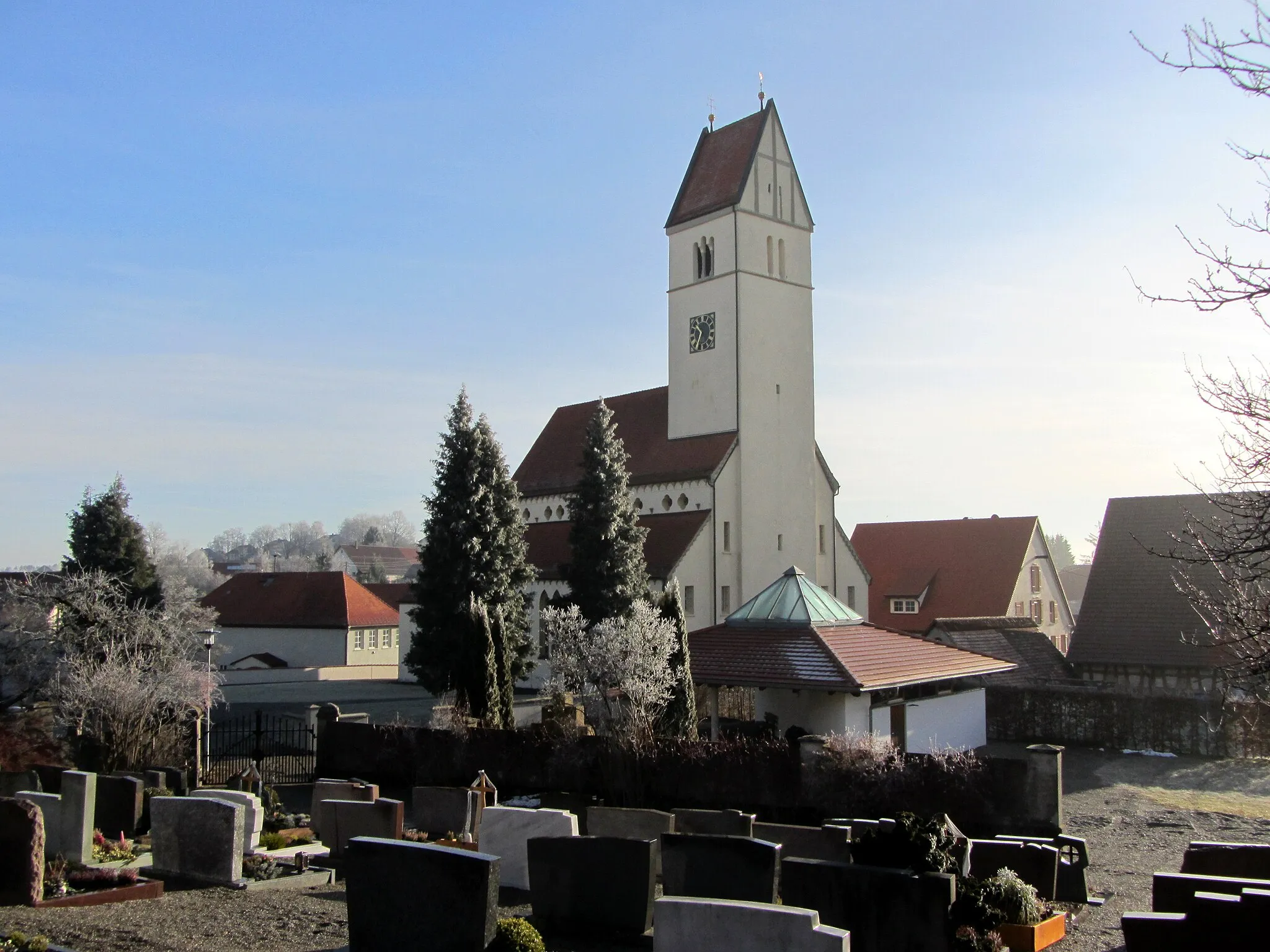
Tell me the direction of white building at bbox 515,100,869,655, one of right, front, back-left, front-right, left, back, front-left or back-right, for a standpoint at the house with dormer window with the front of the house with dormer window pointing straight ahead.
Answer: right

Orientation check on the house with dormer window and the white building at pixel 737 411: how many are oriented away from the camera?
0

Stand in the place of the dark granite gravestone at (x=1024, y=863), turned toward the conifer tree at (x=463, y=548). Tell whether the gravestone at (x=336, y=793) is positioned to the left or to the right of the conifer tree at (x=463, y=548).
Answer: left

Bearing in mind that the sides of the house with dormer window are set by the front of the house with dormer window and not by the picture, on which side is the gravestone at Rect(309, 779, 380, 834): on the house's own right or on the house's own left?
on the house's own right

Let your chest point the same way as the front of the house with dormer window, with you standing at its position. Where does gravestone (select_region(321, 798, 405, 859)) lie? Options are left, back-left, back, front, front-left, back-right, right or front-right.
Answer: front-right

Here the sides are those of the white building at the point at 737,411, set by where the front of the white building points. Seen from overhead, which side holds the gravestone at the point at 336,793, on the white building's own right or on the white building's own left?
on the white building's own right

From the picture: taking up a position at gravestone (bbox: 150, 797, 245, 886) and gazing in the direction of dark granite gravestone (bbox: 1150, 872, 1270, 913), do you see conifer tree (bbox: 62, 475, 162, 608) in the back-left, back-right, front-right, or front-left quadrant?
back-left

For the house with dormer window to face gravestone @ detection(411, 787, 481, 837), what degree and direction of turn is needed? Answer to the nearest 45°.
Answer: approximately 45° to its right

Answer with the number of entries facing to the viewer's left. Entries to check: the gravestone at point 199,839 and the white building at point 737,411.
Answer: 0

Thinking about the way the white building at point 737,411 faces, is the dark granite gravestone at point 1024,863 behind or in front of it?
in front

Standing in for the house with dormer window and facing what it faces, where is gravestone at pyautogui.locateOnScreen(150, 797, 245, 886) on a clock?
The gravestone is roughly at 2 o'clock from the house with dormer window.
